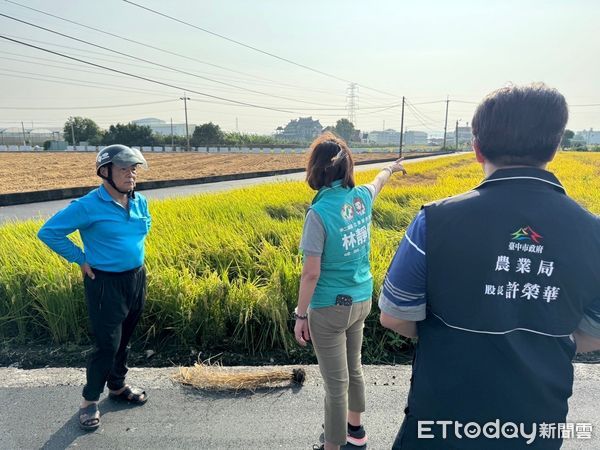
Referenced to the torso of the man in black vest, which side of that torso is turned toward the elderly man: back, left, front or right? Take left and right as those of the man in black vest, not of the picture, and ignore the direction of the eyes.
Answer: left

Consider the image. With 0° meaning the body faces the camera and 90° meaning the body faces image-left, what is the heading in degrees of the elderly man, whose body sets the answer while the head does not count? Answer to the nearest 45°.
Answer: approximately 315°

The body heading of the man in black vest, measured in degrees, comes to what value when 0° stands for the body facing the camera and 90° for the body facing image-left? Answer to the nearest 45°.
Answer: approximately 180°

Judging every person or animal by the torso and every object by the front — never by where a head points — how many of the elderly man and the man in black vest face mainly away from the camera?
1

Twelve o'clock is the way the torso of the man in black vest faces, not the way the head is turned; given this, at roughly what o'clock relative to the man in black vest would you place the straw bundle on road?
The straw bundle on road is roughly at 10 o'clock from the man in black vest.

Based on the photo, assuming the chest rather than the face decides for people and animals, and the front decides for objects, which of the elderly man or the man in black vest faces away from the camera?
the man in black vest
